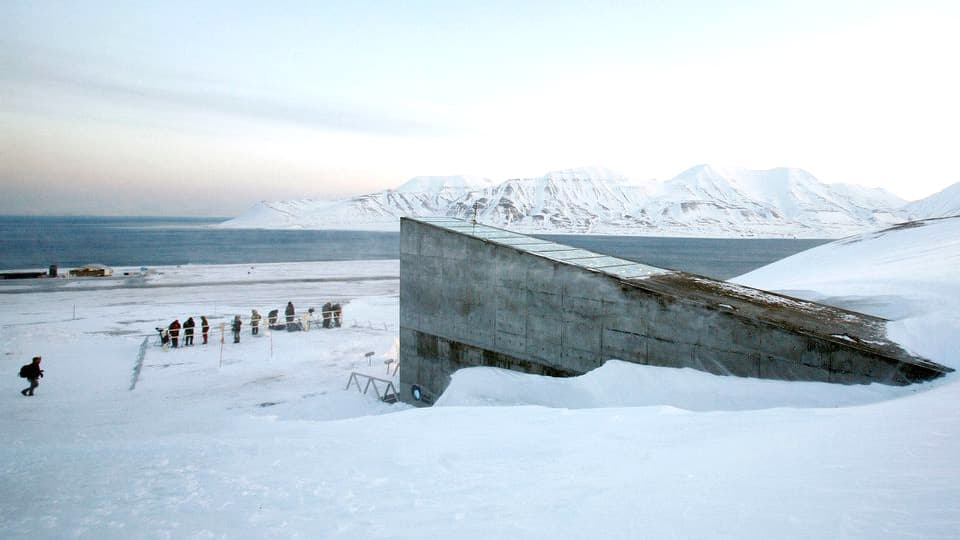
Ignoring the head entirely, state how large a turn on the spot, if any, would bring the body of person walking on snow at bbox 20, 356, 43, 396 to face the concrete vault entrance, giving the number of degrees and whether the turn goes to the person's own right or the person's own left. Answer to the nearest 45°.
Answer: approximately 45° to the person's own right

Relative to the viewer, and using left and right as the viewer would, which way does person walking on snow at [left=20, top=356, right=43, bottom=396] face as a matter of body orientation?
facing to the right of the viewer

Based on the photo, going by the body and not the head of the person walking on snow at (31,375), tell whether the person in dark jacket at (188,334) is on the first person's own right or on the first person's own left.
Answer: on the first person's own left

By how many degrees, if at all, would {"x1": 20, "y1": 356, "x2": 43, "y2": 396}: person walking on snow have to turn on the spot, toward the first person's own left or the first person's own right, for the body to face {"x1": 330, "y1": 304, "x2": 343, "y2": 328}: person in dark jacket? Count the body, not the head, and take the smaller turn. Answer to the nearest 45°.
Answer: approximately 45° to the first person's own left
